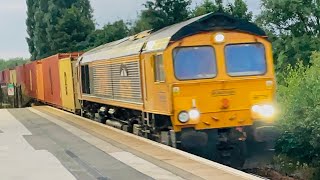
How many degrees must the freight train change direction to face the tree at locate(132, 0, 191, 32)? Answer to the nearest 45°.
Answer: approximately 135° to its left

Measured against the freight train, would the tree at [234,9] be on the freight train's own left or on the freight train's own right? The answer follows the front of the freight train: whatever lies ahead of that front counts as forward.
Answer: on the freight train's own left

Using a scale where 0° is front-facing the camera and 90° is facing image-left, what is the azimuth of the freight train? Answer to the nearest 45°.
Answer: approximately 315°

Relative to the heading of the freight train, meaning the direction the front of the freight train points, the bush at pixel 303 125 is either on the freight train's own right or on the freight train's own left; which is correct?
on the freight train's own left

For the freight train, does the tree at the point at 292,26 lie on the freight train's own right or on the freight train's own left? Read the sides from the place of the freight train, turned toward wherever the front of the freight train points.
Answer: on the freight train's own left
